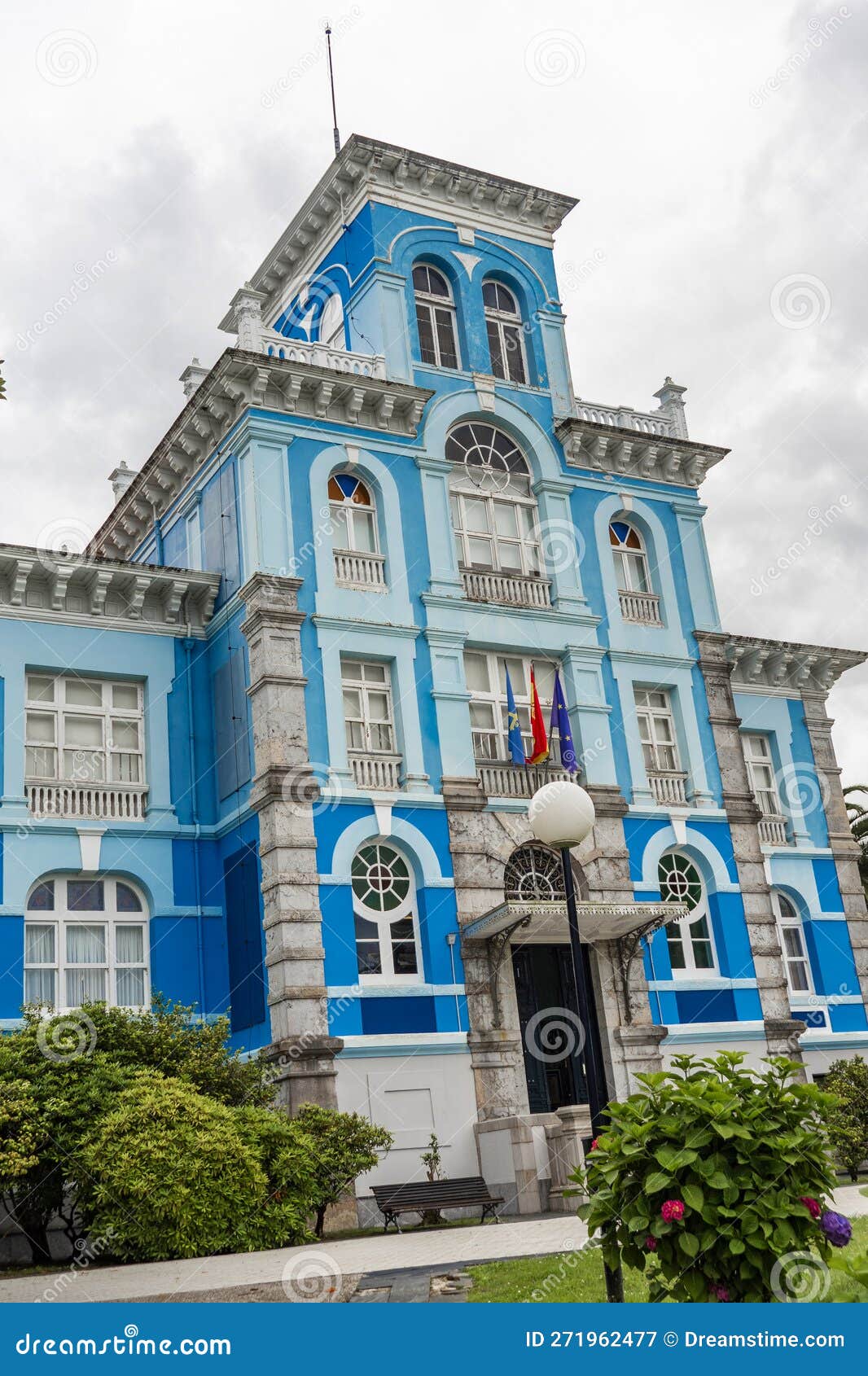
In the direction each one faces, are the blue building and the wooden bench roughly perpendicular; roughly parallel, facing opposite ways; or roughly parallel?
roughly parallel

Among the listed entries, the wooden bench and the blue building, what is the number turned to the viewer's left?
0

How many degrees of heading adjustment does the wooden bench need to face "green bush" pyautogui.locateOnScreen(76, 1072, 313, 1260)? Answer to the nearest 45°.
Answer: approximately 90° to its right

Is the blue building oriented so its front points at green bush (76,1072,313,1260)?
no

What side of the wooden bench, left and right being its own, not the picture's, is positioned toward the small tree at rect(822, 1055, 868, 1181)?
left

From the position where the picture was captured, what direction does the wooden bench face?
facing the viewer and to the right of the viewer

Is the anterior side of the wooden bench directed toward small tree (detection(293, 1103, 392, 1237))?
no
